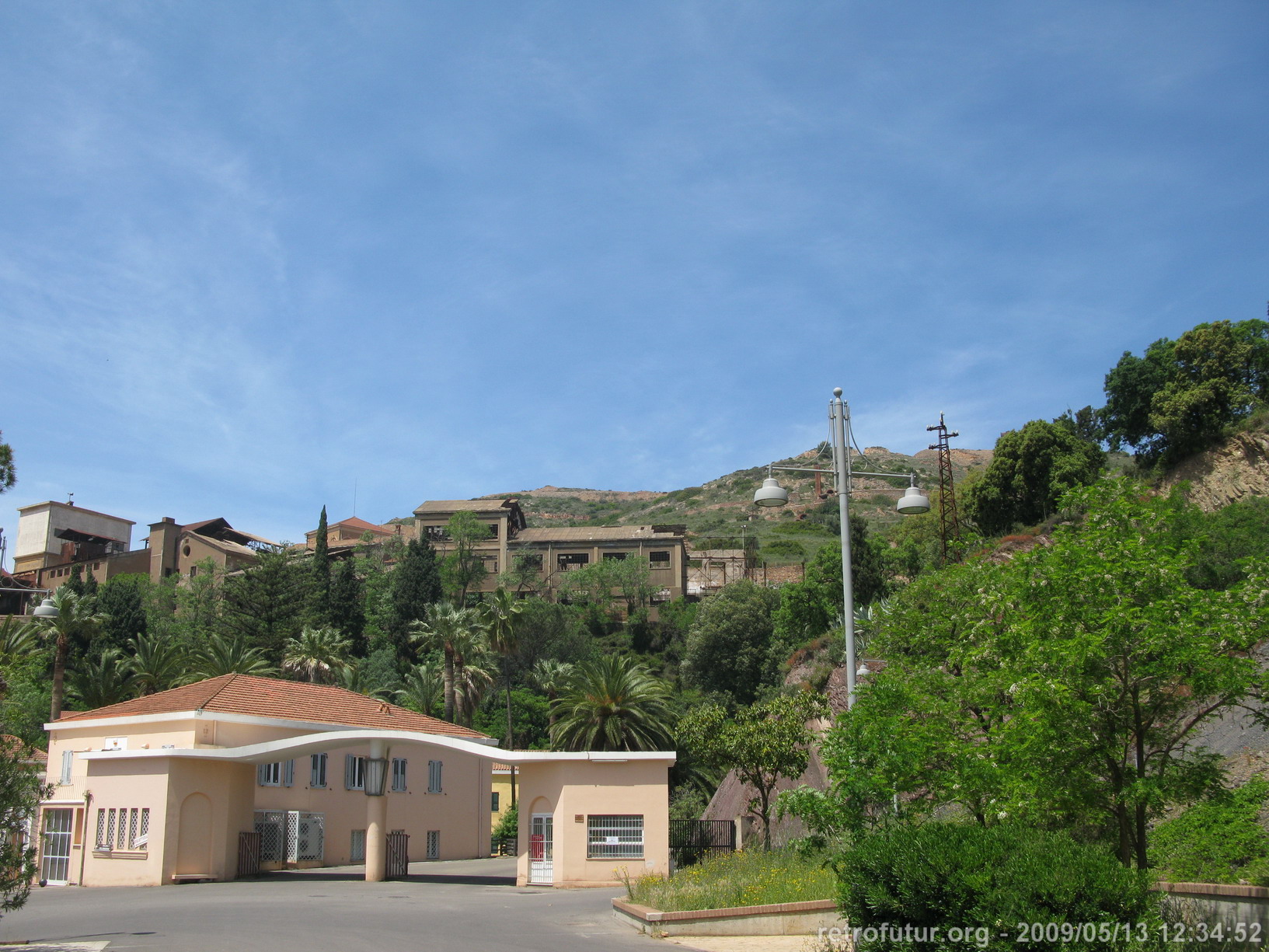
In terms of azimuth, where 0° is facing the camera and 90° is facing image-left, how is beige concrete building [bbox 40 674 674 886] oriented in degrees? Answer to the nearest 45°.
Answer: approximately 0°

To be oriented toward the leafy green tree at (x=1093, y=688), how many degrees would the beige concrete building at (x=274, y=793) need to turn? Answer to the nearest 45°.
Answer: approximately 45° to its left

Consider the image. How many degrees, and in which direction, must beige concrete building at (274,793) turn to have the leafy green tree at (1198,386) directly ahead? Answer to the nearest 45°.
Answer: approximately 90° to its left

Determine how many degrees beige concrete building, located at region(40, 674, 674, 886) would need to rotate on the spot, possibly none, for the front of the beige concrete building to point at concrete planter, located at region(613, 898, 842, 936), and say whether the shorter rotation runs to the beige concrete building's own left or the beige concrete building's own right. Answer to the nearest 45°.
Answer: approximately 45° to the beige concrete building's own left

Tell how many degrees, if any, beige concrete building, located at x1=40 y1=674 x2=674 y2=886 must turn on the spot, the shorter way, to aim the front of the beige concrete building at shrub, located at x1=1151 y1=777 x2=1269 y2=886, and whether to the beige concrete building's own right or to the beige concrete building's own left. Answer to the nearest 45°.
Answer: approximately 45° to the beige concrete building's own left

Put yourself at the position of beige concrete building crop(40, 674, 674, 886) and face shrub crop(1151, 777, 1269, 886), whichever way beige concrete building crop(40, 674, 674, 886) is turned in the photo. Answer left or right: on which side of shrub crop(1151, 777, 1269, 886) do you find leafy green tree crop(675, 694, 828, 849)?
left

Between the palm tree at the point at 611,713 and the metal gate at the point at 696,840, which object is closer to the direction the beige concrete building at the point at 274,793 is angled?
the metal gate

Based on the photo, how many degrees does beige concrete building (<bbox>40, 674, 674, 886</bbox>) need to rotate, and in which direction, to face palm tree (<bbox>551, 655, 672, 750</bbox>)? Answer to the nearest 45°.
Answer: approximately 135° to its left

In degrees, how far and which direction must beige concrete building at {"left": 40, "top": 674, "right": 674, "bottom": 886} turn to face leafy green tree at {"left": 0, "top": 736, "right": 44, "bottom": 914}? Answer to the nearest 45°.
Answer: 0° — it already faces it

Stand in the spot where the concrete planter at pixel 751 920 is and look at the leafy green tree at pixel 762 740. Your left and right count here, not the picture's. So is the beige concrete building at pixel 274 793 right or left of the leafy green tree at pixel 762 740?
left
